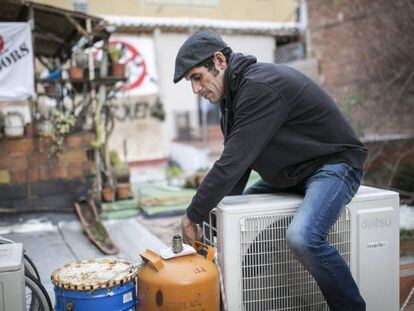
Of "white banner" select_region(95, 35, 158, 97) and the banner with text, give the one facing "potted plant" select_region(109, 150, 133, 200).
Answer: the white banner

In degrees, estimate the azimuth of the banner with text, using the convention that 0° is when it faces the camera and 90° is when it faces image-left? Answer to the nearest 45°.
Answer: approximately 0°

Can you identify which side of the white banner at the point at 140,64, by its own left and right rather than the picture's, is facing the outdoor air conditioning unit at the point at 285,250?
front

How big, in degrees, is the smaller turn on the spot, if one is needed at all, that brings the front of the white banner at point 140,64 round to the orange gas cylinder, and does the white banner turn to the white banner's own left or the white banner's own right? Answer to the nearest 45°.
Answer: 0° — it already faces it

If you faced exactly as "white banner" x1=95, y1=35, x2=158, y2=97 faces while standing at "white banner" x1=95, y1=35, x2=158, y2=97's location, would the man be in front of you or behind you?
in front

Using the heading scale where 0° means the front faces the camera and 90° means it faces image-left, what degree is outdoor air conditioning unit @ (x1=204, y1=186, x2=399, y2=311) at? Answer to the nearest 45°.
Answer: approximately 0°

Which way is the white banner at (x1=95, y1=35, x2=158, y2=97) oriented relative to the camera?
toward the camera

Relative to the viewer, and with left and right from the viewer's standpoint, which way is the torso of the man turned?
facing to the left of the viewer

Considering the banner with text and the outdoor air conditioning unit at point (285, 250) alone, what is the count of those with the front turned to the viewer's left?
0

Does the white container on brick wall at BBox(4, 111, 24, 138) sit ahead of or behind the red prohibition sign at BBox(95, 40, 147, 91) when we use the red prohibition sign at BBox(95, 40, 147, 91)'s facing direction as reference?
ahead

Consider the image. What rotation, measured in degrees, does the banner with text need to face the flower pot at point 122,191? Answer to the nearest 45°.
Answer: approximately 135° to its left

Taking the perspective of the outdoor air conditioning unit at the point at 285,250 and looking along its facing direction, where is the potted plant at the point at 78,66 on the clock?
The potted plant is roughly at 5 o'clock from the outdoor air conditioning unit.

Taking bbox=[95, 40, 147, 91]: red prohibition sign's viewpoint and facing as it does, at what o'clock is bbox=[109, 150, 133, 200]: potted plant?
The potted plant is roughly at 12 o'clock from the red prohibition sign.

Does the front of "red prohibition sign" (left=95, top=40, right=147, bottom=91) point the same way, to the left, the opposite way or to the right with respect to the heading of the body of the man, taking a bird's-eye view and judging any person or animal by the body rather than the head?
to the left

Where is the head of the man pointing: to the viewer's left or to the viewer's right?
to the viewer's left
